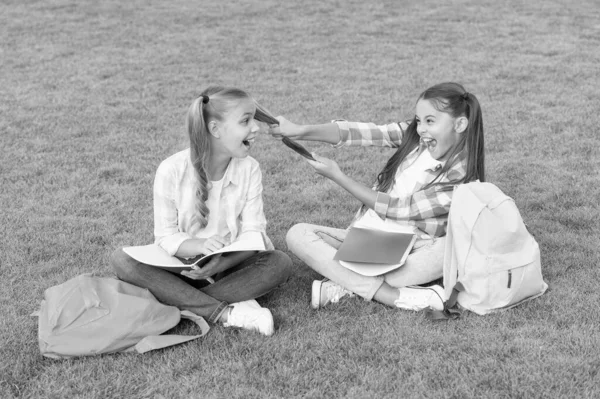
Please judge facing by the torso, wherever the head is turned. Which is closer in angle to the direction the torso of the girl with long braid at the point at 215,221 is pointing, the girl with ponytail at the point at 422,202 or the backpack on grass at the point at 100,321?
the girl with ponytail

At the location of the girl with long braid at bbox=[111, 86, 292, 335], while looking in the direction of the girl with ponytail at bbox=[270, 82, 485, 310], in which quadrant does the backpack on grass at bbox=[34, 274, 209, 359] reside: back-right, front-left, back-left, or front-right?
back-right

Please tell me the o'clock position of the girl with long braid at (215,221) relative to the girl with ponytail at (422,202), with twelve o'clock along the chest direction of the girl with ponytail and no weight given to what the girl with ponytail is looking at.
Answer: The girl with long braid is roughly at 1 o'clock from the girl with ponytail.

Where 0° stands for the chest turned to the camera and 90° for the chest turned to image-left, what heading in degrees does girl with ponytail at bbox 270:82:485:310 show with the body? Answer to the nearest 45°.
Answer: approximately 45°

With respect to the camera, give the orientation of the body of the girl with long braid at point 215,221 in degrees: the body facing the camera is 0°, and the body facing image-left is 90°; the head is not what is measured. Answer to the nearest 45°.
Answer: approximately 315°
